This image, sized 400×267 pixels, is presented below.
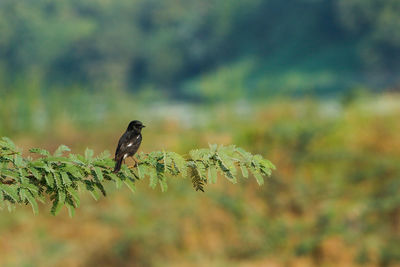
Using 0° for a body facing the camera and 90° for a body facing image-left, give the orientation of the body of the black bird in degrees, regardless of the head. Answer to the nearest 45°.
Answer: approximately 270°
